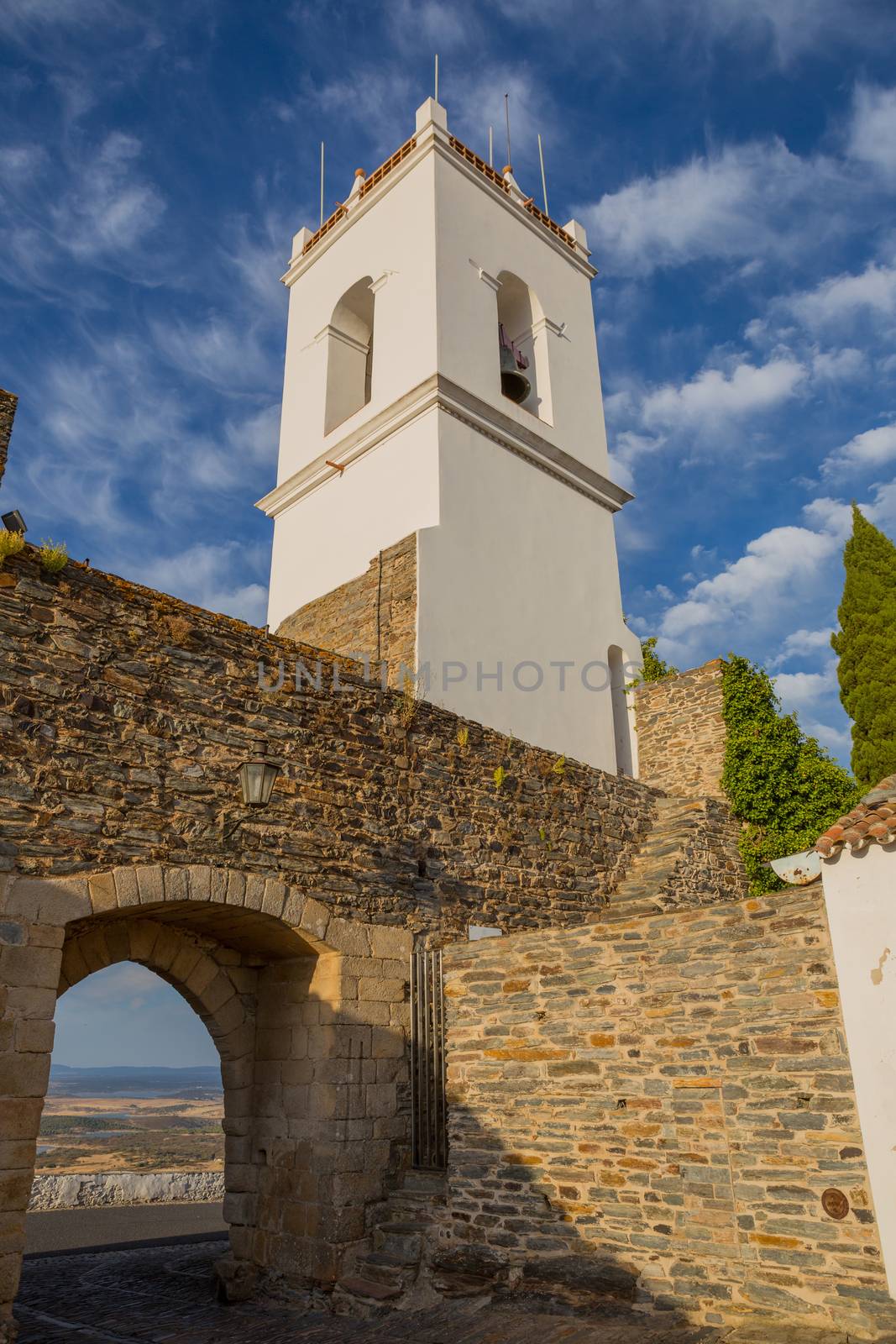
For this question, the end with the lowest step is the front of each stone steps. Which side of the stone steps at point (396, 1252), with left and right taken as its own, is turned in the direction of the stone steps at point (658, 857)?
back

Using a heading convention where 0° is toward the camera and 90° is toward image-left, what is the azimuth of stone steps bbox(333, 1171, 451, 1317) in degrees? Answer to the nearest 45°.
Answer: approximately 45°

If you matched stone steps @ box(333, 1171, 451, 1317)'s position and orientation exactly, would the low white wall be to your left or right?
on your right

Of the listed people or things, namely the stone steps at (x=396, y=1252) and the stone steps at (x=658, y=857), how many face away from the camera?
0

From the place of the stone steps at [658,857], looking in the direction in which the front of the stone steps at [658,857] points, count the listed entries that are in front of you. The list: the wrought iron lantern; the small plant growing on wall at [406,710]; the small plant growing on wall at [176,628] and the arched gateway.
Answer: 4

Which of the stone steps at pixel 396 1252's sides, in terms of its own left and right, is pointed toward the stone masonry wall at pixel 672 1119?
left

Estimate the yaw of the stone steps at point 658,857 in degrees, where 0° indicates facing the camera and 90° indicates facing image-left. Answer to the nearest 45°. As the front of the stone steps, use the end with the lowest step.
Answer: approximately 45°

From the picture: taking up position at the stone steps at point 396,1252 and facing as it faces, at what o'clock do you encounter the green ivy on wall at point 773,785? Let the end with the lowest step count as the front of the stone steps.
The green ivy on wall is roughly at 6 o'clock from the stone steps.

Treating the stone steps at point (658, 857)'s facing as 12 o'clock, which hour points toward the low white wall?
The low white wall is roughly at 2 o'clock from the stone steps.

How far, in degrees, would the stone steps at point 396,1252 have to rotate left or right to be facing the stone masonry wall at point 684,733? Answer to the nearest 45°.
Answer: approximately 180°

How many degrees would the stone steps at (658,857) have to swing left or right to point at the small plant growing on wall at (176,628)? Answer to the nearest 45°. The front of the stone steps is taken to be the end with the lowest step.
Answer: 0° — it already faces it
